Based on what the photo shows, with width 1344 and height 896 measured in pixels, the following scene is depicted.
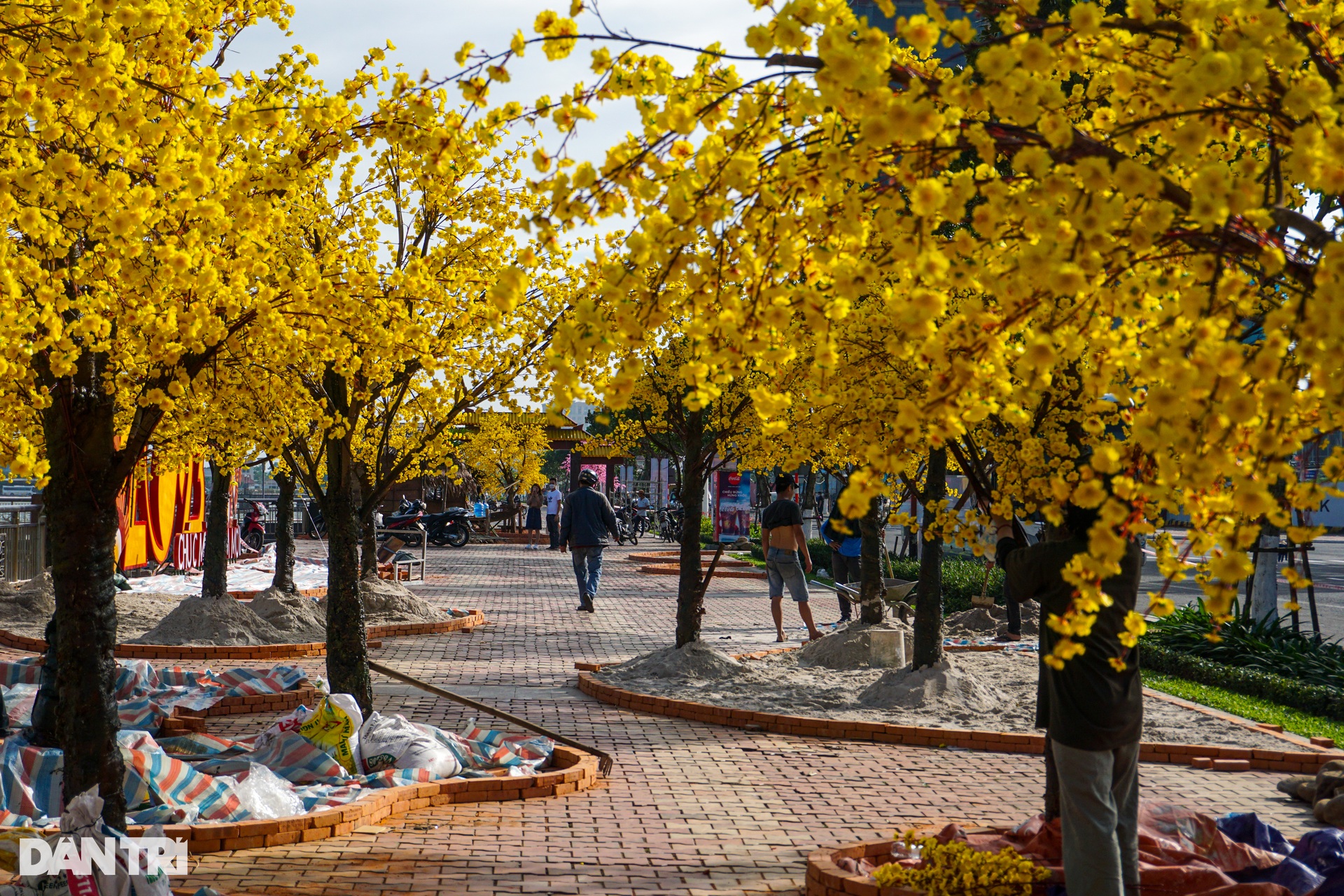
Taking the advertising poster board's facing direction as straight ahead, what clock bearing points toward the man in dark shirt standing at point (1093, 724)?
The man in dark shirt standing is roughly at 12 o'clock from the advertising poster board.

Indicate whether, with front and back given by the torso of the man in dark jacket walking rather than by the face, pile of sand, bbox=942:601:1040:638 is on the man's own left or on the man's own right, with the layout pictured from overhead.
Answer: on the man's own right

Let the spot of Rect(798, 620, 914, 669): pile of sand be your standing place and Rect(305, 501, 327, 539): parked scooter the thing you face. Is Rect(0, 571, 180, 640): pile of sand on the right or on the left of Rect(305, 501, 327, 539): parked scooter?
left

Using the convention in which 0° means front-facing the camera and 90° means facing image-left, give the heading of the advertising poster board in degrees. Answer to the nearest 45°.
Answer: approximately 0°

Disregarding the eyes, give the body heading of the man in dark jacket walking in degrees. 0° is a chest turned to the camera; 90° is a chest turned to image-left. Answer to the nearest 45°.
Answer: approximately 180°

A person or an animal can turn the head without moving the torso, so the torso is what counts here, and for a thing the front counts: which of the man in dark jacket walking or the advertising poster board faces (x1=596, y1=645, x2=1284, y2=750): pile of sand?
the advertising poster board
